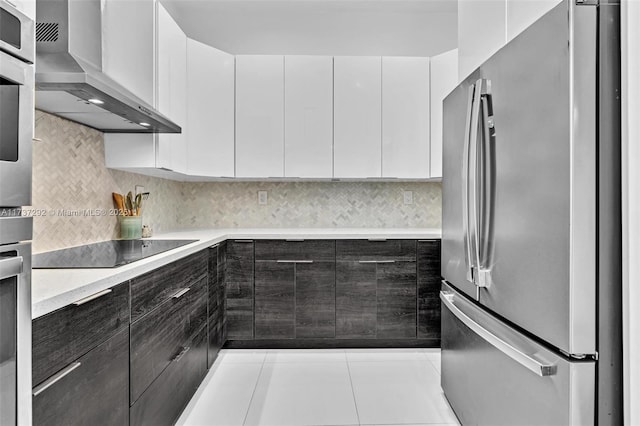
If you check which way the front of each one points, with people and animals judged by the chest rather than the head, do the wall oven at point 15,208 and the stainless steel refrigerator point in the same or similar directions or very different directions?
very different directions

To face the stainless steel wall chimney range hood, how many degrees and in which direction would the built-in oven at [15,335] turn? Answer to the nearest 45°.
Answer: approximately 135° to its left

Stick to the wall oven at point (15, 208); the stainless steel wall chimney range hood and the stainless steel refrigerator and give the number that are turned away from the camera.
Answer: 0

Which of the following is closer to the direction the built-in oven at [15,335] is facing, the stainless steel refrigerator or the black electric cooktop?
the stainless steel refrigerator

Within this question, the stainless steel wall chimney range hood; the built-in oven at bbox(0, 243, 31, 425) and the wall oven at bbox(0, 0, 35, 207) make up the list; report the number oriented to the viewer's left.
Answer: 0

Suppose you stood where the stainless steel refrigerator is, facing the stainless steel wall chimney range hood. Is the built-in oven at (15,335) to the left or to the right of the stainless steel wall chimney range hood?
left

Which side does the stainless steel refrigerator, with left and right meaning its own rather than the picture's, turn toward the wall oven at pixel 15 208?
front

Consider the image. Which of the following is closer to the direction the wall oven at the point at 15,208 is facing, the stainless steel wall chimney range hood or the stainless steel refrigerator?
the stainless steel refrigerator

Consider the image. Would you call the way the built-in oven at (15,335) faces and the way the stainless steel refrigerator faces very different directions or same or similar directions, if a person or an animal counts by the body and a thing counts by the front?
very different directions

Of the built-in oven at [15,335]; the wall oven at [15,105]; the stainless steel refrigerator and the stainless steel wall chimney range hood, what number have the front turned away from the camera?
0

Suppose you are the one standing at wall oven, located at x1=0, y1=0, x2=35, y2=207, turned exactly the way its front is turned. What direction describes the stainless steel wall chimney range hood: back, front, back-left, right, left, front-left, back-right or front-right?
back-left

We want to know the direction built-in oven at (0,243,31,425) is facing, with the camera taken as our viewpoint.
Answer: facing the viewer and to the right of the viewer

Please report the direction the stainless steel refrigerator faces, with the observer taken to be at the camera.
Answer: facing the viewer and to the left of the viewer

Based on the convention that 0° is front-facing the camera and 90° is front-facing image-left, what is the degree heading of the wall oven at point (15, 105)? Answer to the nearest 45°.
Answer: approximately 315°

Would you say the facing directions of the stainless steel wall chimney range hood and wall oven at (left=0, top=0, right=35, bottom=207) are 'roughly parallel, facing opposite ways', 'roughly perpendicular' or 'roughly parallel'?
roughly parallel

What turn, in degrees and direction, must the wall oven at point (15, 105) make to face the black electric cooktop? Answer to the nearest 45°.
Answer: approximately 135° to its left

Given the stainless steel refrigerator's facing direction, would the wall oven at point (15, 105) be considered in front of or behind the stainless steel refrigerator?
in front
